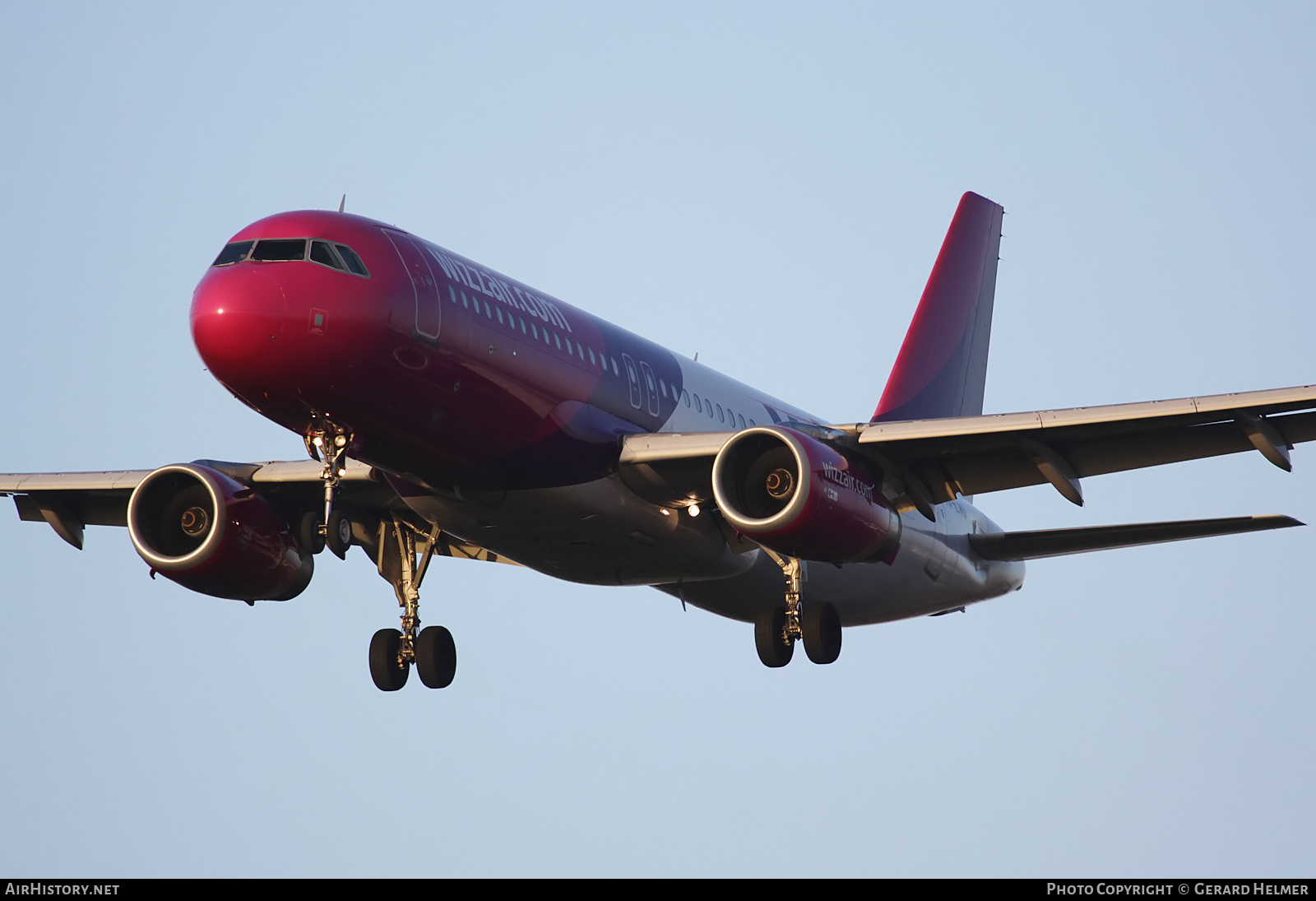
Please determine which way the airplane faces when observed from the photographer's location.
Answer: facing the viewer and to the left of the viewer
